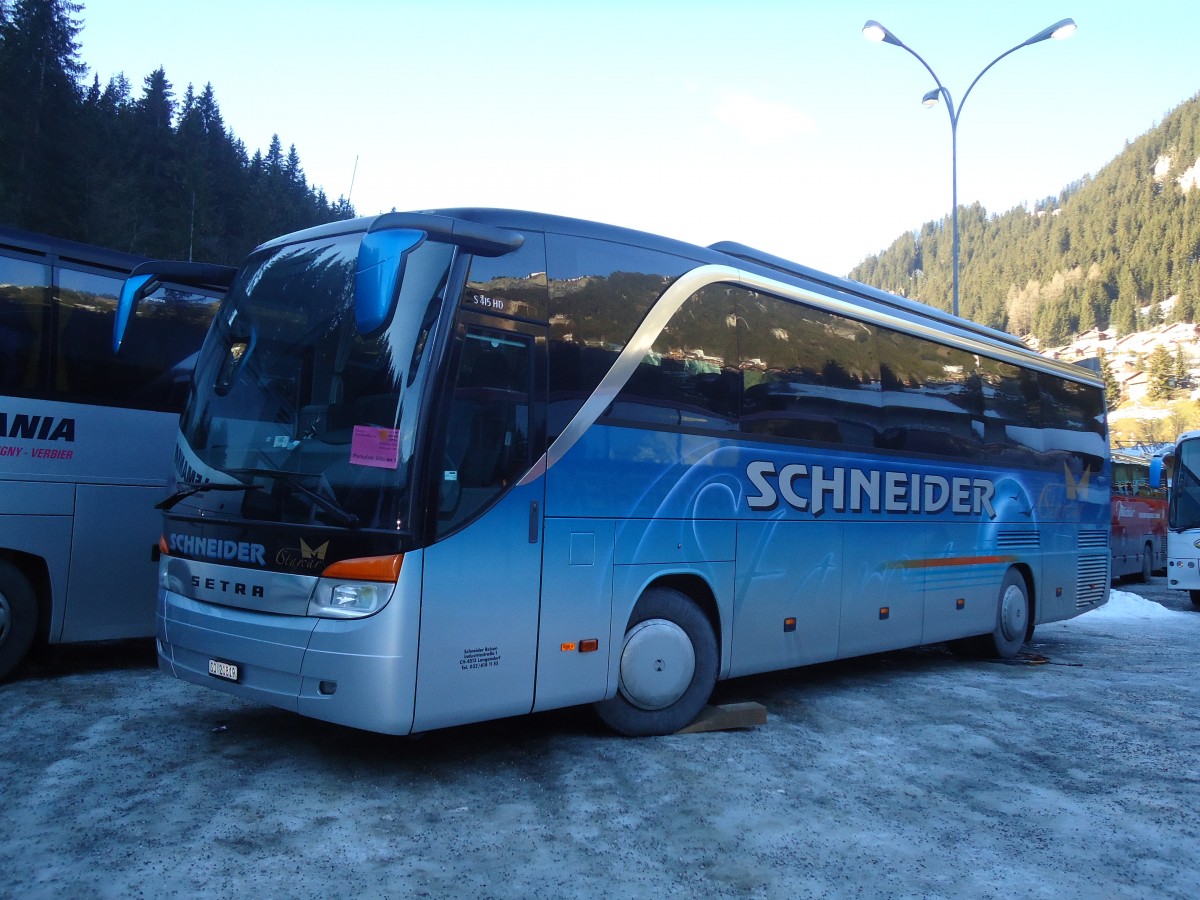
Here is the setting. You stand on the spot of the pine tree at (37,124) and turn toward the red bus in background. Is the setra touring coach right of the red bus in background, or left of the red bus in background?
right

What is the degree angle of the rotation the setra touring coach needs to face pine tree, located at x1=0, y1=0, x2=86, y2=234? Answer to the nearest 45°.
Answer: approximately 90° to its right

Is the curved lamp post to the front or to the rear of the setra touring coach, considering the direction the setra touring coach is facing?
to the rear

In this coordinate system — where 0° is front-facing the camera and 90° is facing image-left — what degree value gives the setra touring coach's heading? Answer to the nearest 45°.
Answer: approximately 45°

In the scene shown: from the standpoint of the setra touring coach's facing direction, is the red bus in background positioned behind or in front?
behind
